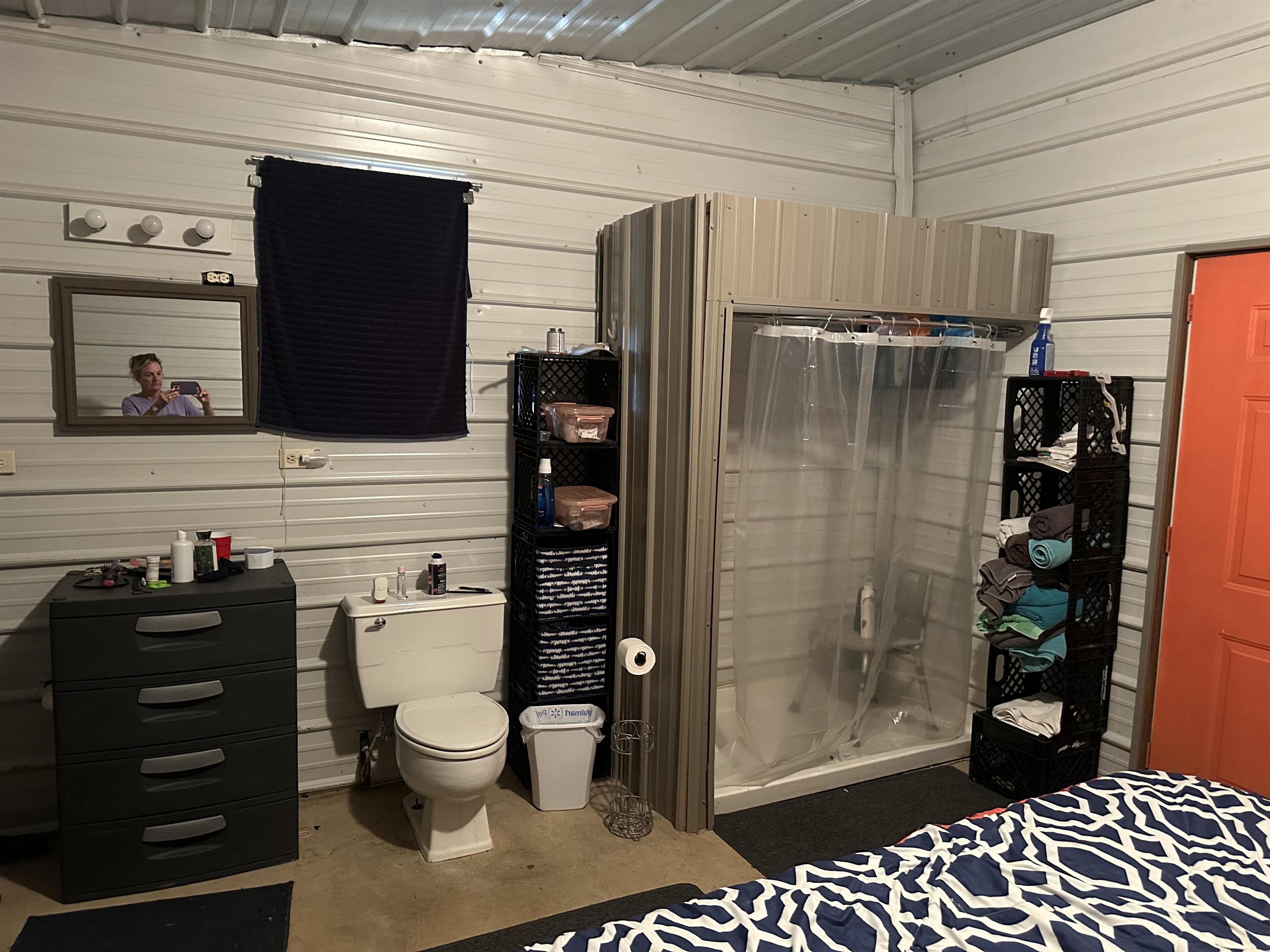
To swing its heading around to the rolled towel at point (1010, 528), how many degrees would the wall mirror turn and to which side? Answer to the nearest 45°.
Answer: approximately 45° to its left

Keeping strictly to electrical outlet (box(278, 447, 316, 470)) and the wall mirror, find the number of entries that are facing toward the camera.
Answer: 2

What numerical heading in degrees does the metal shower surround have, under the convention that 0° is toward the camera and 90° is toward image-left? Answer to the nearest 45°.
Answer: approximately 315°

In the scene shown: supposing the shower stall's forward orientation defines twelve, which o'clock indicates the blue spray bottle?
The blue spray bottle is roughly at 10 o'clock from the shower stall.

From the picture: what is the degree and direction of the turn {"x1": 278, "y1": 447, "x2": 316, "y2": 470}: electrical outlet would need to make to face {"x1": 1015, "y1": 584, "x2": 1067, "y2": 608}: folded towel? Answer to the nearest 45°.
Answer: approximately 90° to its left

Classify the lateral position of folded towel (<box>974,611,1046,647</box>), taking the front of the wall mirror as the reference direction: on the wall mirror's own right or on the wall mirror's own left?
on the wall mirror's own left

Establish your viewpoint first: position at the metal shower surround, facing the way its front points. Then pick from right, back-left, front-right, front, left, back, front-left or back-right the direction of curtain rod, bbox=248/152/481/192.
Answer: back-right

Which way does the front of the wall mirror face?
toward the camera
